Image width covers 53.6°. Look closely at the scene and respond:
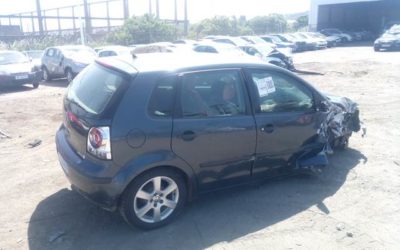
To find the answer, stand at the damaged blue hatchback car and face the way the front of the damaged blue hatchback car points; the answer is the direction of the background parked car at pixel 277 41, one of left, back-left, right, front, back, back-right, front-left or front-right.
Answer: front-left

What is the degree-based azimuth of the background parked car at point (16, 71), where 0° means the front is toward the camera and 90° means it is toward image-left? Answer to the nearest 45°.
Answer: approximately 315°

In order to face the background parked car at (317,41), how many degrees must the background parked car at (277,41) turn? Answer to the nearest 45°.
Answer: approximately 90° to its left

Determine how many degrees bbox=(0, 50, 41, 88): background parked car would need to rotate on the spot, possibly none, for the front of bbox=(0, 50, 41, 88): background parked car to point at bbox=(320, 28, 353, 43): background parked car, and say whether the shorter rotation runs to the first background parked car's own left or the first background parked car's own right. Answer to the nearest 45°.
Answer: approximately 90° to the first background parked car's own left

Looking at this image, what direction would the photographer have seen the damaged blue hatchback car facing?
facing away from the viewer and to the right of the viewer

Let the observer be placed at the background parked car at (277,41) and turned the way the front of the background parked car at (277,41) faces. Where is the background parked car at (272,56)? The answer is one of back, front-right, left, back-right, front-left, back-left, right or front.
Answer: front-right

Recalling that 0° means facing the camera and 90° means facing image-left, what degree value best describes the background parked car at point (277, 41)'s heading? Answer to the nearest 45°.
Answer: approximately 315°

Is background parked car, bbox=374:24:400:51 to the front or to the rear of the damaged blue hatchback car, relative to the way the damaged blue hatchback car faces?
to the front

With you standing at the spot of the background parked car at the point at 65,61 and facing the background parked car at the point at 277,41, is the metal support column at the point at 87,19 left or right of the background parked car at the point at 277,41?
left
